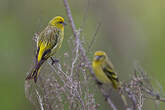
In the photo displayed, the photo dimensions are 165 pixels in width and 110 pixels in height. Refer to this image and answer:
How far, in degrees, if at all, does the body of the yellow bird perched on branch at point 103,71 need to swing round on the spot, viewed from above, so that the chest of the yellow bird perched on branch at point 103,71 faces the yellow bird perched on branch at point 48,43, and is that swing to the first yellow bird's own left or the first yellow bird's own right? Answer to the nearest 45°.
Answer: approximately 90° to the first yellow bird's own right

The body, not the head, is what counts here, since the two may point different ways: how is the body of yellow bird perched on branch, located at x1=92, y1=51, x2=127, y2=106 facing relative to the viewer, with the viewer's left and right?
facing the viewer and to the left of the viewer
